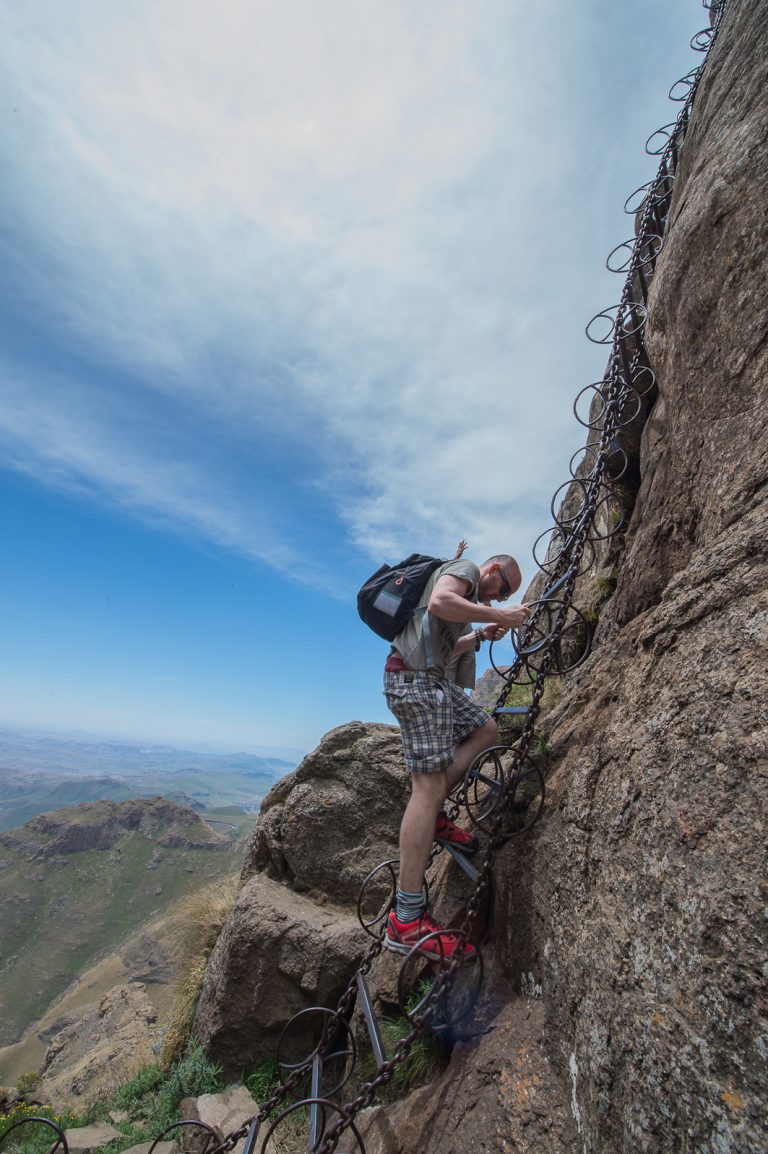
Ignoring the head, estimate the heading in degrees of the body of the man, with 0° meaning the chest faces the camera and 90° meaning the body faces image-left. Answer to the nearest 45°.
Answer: approximately 270°

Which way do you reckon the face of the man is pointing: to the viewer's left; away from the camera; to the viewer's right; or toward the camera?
to the viewer's right
